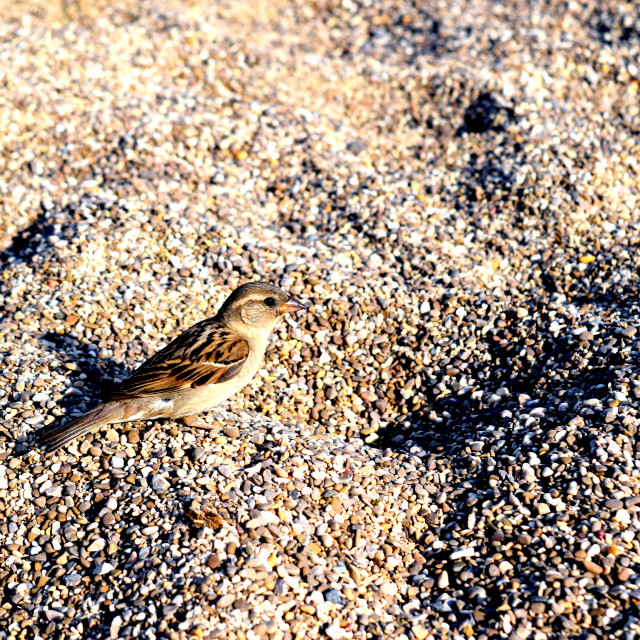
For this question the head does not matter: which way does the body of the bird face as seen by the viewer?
to the viewer's right
